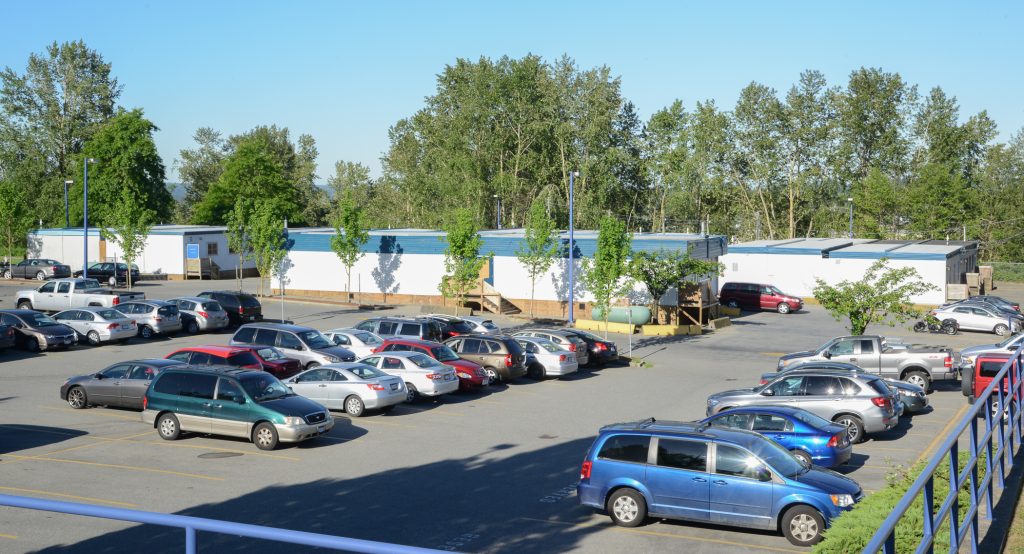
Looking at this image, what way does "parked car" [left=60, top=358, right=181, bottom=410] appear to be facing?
to the viewer's left

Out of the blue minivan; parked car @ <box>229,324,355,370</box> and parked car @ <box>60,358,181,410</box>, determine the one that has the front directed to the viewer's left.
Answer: parked car @ <box>60,358,181,410</box>

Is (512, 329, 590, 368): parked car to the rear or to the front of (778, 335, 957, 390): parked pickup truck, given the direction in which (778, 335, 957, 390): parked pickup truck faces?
to the front

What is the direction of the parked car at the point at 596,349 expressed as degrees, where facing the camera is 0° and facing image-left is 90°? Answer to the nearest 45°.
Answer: approximately 135°

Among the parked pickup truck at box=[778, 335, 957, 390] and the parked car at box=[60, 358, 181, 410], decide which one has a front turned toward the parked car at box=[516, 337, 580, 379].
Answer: the parked pickup truck at box=[778, 335, 957, 390]

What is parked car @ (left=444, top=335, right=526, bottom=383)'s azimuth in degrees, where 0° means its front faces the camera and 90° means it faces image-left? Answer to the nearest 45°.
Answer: approximately 135°

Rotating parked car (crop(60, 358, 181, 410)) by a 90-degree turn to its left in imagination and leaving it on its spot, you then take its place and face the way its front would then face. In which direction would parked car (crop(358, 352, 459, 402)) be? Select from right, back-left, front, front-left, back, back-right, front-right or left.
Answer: left

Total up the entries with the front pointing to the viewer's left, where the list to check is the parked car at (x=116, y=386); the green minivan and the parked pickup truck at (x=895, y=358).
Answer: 2

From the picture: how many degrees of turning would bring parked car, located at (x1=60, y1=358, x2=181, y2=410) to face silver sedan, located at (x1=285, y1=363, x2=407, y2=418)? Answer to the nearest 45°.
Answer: approximately 180°

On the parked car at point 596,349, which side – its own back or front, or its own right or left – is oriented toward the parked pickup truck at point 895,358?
back

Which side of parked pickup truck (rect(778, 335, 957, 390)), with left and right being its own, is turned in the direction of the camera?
left

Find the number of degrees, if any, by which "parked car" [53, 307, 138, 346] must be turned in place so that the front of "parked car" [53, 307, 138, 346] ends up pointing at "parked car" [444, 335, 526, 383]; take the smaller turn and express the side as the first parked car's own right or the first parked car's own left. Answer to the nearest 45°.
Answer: approximately 180°

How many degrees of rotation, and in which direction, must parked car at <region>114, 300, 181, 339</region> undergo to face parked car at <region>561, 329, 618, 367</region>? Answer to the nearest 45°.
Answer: approximately 180°

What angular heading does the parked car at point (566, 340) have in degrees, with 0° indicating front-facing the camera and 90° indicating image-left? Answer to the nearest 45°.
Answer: approximately 135°

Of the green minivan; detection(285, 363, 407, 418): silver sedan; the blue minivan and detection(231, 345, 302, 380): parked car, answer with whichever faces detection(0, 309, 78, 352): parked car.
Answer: the silver sedan

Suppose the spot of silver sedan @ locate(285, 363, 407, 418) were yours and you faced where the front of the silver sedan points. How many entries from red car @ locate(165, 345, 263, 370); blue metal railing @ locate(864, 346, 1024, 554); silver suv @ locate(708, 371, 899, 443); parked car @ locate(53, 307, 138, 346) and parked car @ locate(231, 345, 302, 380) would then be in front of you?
3
